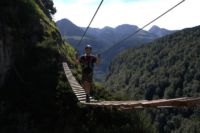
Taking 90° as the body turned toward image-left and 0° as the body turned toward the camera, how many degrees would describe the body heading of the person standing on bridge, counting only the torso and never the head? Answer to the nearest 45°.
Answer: approximately 0°
